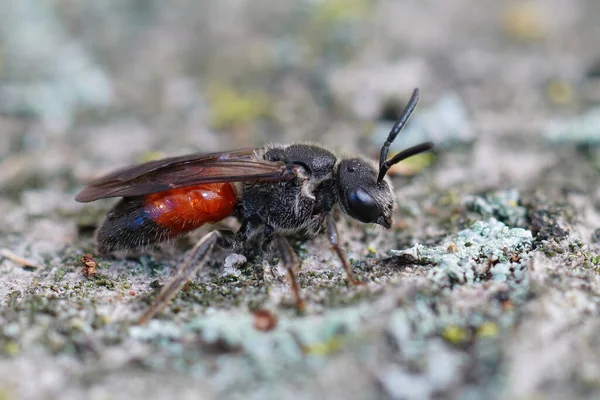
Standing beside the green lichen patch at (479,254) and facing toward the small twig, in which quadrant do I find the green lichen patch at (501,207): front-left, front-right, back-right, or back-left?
back-right

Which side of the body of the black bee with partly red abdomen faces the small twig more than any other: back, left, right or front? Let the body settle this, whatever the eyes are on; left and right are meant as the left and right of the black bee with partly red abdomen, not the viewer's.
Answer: back

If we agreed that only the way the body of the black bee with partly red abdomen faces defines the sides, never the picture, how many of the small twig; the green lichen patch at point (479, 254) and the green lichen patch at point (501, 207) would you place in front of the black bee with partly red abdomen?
2

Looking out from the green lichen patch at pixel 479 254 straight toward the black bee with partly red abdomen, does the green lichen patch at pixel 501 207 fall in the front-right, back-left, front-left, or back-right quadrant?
back-right

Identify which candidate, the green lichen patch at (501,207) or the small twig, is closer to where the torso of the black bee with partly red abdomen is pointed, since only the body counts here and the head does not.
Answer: the green lichen patch

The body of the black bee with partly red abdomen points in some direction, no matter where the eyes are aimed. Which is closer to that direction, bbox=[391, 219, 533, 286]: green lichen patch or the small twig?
the green lichen patch

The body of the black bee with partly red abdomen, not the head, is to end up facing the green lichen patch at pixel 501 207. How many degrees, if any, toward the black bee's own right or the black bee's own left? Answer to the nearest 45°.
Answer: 0° — it already faces it

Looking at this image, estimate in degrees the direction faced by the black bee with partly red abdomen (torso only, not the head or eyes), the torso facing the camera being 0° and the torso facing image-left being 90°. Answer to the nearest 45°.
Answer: approximately 270°
